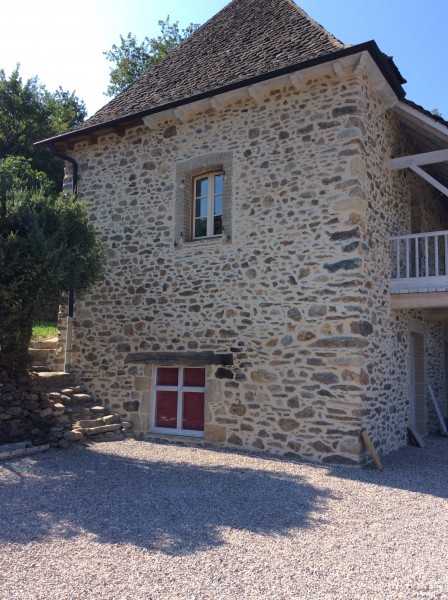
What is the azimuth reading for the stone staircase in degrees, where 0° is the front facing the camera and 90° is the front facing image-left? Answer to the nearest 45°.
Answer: approximately 315°

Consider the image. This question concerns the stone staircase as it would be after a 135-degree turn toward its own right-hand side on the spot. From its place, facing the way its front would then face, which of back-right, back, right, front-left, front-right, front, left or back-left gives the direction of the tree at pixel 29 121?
right
